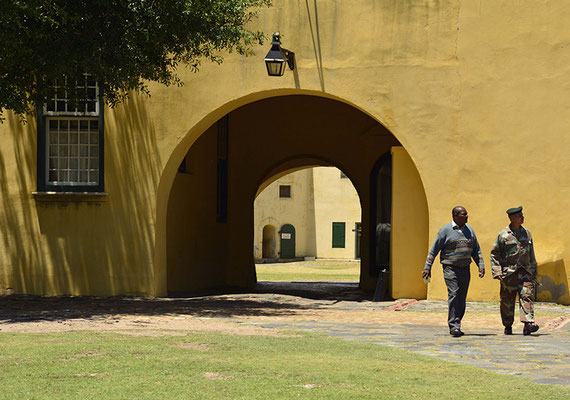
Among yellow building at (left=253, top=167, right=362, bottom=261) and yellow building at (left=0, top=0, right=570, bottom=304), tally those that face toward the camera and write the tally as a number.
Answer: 2

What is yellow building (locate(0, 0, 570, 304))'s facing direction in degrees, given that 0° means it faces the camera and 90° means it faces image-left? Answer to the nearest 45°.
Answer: approximately 0°

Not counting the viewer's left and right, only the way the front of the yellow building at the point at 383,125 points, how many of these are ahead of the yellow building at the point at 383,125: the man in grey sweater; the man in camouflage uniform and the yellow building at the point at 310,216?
2

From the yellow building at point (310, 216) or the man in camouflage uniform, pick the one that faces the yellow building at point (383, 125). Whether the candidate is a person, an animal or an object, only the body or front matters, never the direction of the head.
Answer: the yellow building at point (310, 216)

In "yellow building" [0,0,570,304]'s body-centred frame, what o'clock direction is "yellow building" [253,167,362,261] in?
"yellow building" [253,167,362,261] is roughly at 6 o'clock from "yellow building" [0,0,570,304].

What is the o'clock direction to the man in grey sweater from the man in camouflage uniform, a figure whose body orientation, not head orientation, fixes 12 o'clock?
The man in grey sweater is roughly at 4 o'clock from the man in camouflage uniform.

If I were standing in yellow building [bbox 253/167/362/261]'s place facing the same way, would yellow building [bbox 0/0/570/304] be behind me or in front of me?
in front

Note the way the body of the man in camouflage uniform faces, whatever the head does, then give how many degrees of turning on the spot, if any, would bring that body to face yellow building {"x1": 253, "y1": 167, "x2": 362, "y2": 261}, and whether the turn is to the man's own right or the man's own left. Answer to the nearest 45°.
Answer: approximately 135° to the man's own left

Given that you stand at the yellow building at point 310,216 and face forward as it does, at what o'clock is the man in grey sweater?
The man in grey sweater is roughly at 12 o'clock from the yellow building.

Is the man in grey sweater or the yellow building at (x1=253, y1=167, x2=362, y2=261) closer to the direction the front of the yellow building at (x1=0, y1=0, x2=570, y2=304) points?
the man in grey sweater

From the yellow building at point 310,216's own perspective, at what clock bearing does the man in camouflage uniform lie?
The man in camouflage uniform is roughly at 12 o'clock from the yellow building.
